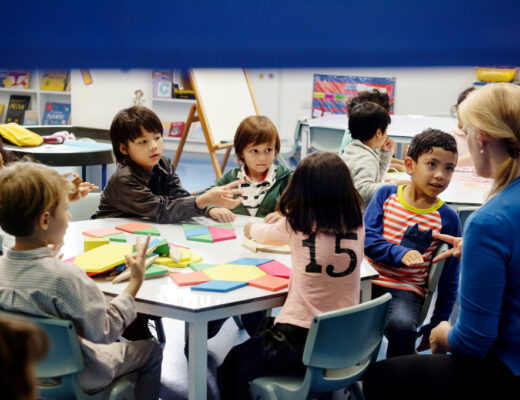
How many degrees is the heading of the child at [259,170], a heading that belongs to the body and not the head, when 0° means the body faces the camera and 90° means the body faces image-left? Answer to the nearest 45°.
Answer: approximately 0°

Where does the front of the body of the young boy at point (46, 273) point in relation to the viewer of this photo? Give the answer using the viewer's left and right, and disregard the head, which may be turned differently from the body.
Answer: facing away from the viewer and to the right of the viewer

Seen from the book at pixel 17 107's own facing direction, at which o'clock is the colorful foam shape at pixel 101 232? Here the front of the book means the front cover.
The colorful foam shape is roughly at 12 o'clock from the book.

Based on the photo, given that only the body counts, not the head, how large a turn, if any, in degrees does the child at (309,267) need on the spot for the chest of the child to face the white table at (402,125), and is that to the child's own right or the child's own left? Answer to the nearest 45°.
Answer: approximately 45° to the child's own right

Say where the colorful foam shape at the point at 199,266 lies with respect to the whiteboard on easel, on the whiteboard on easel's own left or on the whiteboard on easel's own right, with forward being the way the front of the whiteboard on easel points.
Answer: on the whiteboard on easel's own right

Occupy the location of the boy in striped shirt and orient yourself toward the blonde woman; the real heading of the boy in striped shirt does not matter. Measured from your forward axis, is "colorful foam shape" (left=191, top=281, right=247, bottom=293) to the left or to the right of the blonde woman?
right

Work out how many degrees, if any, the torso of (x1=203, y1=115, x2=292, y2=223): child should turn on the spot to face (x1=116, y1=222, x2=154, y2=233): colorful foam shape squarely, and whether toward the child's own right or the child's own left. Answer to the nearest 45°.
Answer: approximately 45° to the child's own right

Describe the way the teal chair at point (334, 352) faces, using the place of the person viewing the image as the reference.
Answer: facing away from the viewer and to the left of the viewer
